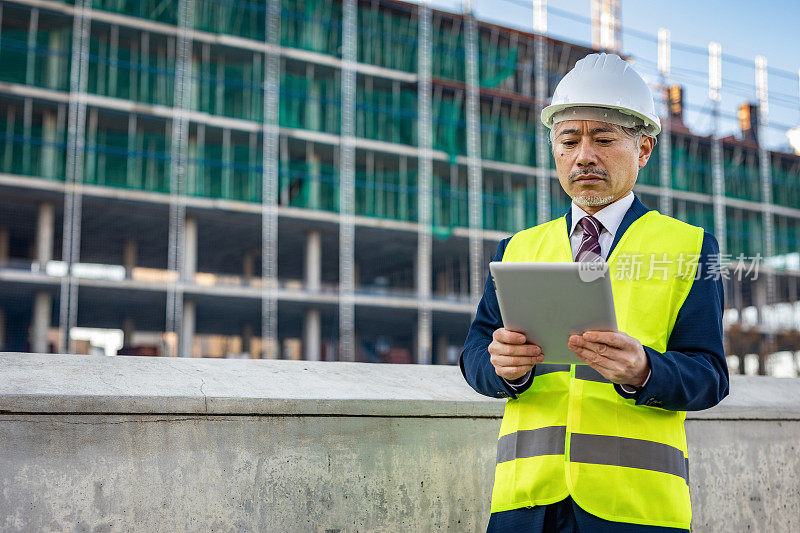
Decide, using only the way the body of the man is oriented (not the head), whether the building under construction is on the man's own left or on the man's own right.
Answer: on the man's own right

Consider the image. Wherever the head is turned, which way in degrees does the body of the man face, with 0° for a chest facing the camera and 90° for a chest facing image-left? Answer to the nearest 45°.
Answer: approximately 45°
